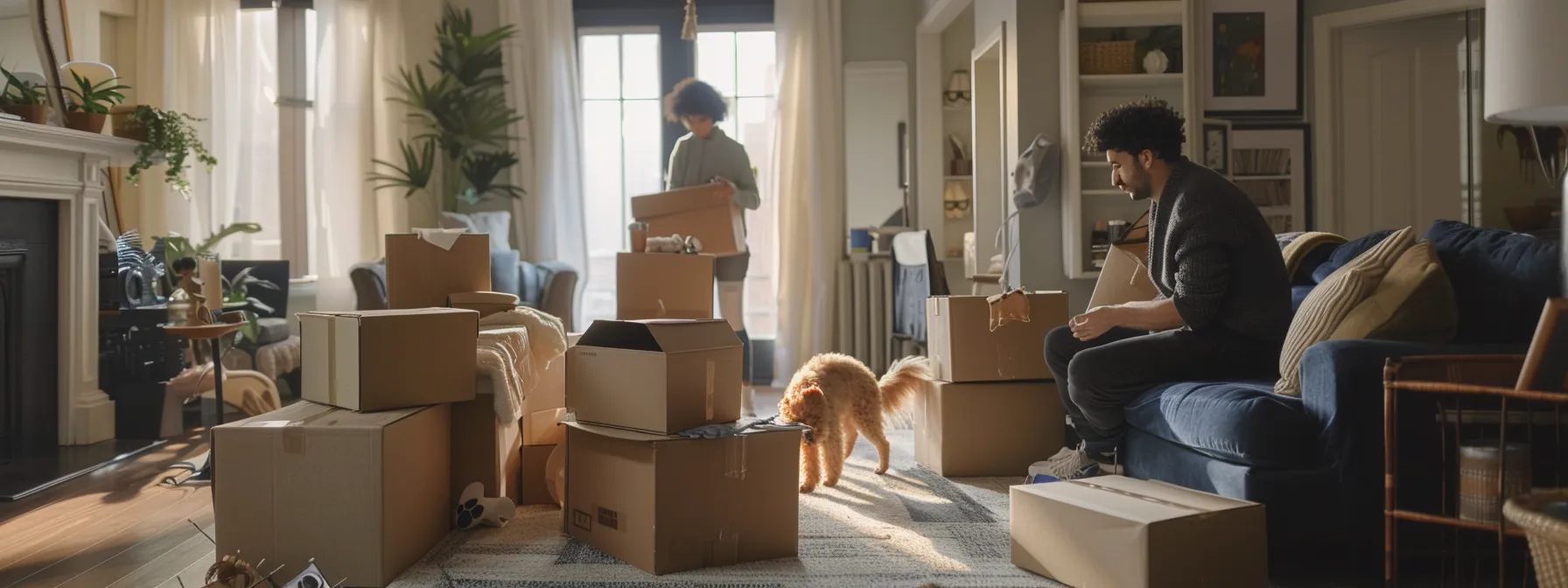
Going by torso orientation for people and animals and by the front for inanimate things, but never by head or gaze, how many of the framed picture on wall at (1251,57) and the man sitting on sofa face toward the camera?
1

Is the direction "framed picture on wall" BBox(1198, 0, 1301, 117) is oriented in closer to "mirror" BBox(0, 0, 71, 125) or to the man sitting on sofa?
the man sitting on sofa

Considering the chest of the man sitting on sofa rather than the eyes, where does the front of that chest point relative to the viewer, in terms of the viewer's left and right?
facing to the left of the viewer

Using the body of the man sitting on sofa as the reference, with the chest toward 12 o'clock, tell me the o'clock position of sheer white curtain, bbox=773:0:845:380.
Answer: The sheer white curtain is roughly at 2 o'clock from the man sitting on sofa.

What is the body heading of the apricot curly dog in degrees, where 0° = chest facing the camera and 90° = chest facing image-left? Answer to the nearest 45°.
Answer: approximately 45°

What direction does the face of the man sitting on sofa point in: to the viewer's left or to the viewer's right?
to the viewer's left

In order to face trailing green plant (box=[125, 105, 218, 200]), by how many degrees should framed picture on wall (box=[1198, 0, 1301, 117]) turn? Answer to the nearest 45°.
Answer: approximately 45° to its right
